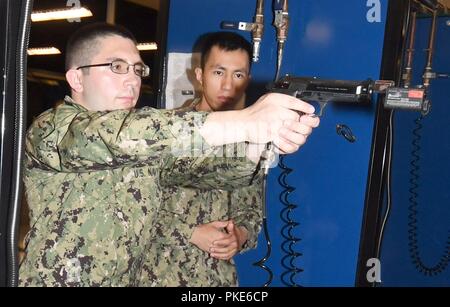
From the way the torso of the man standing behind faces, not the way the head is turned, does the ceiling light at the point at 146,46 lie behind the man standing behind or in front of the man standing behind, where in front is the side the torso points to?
behind

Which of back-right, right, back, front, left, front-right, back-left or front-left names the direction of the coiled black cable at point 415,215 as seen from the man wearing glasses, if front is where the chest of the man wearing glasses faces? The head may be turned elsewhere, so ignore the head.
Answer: left

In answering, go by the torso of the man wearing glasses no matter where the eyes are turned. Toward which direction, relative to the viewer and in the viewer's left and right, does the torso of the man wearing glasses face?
facing the viewer and to the right of the viewer

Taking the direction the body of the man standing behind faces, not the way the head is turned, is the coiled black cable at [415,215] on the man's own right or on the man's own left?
on the man's own left

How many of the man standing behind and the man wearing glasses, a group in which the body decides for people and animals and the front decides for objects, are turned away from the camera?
0

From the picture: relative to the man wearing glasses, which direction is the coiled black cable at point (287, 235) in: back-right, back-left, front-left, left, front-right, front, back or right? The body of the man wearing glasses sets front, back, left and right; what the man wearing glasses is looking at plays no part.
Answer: left

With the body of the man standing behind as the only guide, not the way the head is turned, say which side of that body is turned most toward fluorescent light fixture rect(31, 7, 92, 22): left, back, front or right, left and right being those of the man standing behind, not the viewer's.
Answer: back

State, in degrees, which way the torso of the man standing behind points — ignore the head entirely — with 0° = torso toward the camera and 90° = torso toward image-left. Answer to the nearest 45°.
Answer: approximately 315°

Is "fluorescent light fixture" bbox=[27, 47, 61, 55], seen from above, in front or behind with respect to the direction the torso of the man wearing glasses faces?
behind
